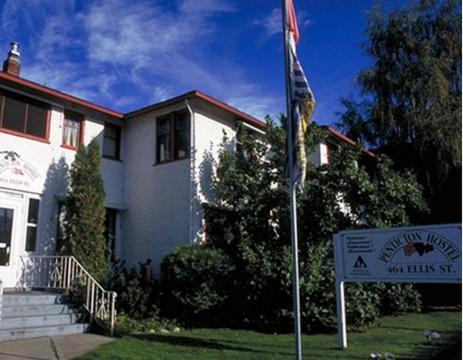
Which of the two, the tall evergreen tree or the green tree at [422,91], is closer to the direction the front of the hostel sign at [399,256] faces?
the tall evergreen tree

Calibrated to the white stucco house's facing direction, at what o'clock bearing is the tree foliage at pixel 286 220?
The tree foliage is roughly at 11 o'clock from the white stucco house.

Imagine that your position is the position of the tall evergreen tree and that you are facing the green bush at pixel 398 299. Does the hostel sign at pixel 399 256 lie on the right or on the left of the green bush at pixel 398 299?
right

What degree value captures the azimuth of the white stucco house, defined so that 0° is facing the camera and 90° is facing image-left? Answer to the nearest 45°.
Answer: approximately 315°

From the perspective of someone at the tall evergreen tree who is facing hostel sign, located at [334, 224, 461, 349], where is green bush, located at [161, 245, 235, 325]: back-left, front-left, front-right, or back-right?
front-left

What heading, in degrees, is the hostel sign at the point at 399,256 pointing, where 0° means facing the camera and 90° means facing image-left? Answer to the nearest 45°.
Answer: approximately 45°

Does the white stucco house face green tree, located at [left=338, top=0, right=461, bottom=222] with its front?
no

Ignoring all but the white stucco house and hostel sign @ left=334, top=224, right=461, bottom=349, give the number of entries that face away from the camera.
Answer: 0

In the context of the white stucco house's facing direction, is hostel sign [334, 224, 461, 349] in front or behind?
in front

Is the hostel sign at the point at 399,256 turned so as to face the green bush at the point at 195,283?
no

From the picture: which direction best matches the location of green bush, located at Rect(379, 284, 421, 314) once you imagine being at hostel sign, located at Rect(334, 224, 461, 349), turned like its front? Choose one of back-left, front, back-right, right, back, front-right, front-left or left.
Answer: back-right
